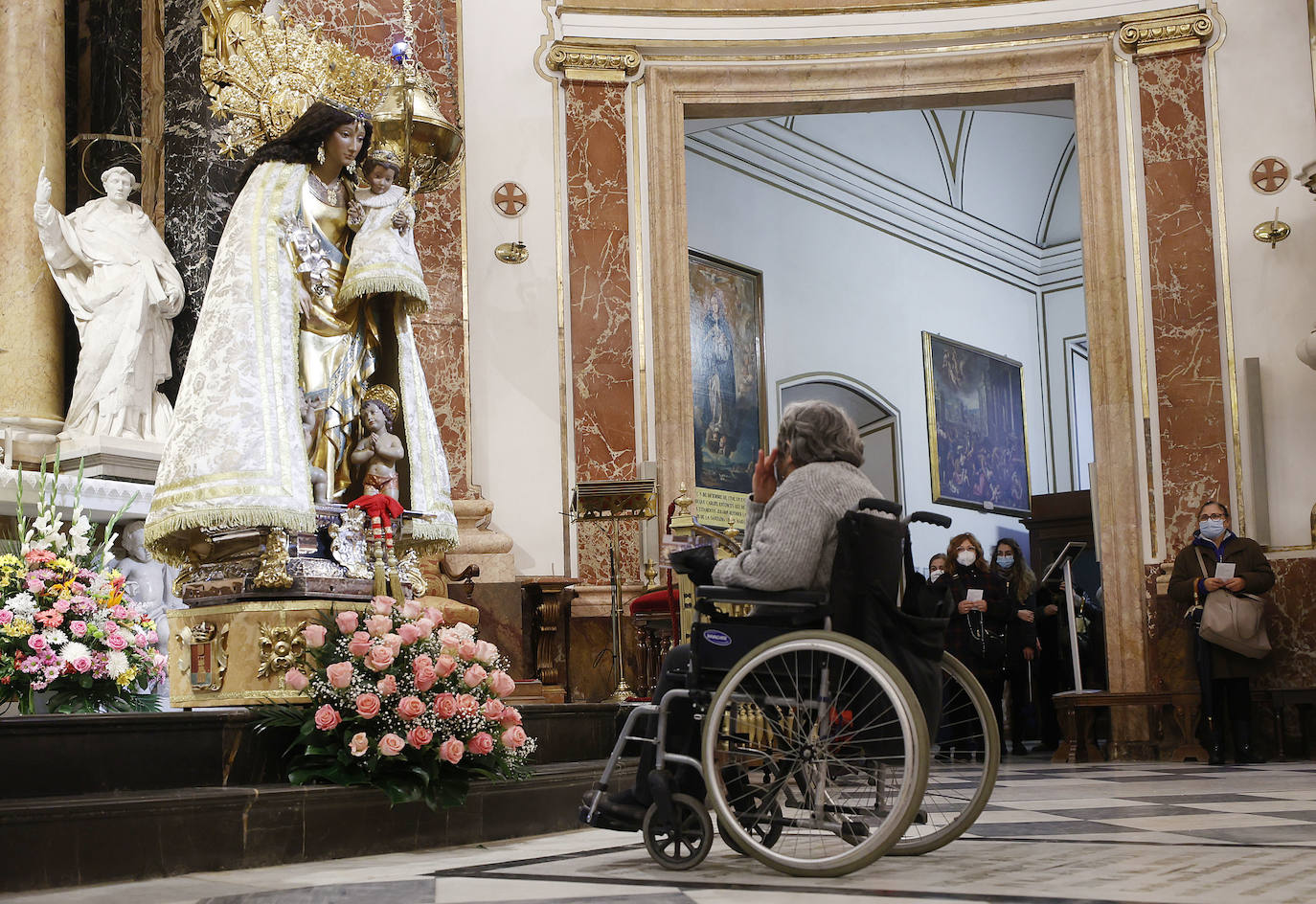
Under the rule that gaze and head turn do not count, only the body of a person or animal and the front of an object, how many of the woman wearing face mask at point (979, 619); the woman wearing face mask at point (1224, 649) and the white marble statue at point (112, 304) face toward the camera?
3

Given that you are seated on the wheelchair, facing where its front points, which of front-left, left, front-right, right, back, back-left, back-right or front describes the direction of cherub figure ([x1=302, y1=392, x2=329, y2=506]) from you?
front-right

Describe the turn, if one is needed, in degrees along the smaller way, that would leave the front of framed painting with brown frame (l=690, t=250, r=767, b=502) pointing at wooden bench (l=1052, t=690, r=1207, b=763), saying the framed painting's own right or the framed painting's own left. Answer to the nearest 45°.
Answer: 0° — it already faces it

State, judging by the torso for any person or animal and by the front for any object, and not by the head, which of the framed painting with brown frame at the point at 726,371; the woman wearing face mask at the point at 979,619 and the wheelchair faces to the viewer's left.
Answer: the wheelchair

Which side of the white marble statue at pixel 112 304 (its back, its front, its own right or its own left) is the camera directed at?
front

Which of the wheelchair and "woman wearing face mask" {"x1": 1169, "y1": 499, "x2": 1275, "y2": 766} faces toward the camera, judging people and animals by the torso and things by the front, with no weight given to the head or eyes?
the woman wearing face mask

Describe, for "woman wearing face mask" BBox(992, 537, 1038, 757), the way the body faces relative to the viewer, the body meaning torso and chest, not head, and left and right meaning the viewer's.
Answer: facing the viewer and to the left of the viewer

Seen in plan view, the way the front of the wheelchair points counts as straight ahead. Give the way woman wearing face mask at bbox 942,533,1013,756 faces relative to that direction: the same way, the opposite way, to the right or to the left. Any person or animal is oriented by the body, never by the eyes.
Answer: to the left

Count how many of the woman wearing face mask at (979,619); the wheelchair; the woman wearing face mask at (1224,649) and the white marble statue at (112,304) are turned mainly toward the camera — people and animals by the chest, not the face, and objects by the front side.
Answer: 3

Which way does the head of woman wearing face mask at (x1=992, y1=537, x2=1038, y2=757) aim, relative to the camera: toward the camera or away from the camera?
toward the camera

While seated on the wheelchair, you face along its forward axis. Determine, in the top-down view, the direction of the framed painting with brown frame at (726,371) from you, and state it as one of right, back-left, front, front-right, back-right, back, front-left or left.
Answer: right

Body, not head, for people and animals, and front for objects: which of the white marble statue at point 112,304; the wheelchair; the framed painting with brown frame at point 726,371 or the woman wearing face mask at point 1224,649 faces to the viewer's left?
the wheelchair

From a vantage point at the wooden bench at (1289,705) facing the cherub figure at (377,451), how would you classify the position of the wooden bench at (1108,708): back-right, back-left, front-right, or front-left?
front-right

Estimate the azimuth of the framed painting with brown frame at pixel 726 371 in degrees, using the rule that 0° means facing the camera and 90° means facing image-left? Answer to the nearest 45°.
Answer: approximately 315°

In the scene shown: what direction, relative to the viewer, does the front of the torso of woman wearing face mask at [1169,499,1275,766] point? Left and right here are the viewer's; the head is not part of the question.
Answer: facing the viewer

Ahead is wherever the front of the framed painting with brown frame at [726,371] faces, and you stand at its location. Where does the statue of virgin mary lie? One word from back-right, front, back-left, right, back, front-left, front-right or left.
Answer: front-right

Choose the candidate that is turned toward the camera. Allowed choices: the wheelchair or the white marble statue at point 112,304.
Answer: the white marble statue
